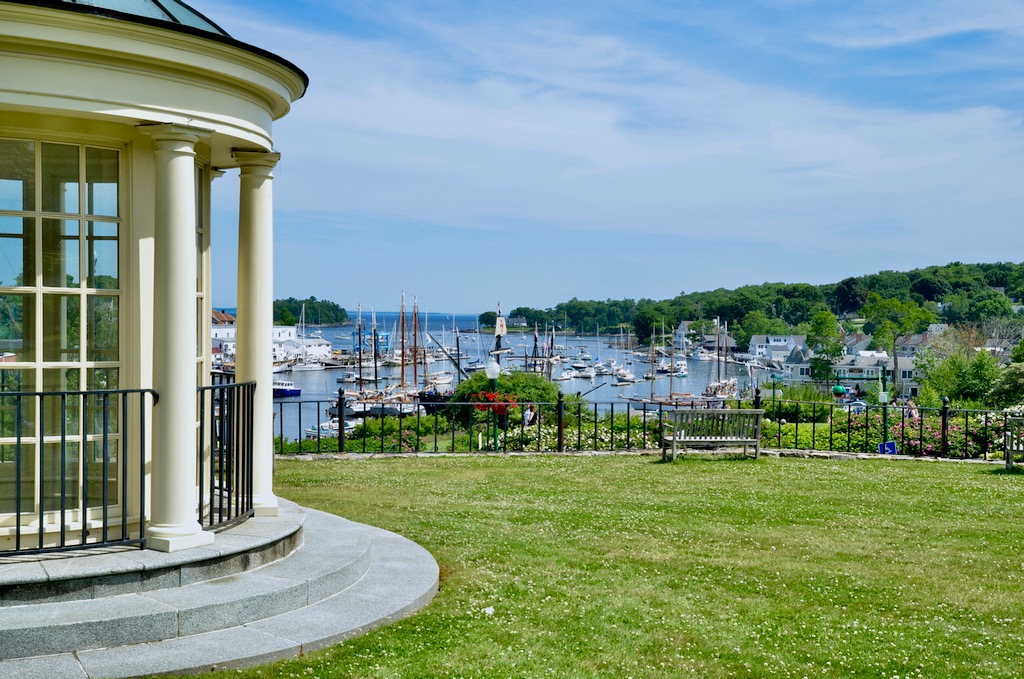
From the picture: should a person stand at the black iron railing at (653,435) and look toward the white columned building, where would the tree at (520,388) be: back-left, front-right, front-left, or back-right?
back-right

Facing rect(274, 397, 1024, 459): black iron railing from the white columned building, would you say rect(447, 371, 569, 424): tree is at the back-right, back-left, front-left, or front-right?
front-left

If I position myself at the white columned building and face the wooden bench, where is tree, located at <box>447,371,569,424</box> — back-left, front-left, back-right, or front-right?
front-left

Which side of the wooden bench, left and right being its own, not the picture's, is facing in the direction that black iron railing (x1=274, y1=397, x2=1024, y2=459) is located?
front

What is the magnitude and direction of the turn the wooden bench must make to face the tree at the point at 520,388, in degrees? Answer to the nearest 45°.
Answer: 0° — it already faces it

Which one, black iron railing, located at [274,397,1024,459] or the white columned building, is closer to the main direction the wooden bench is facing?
the black iron railing

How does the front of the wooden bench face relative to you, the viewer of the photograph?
facing away from the viewer
